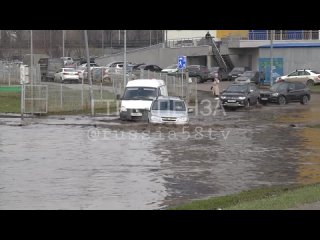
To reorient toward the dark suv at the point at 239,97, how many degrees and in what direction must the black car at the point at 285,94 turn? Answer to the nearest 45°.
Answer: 0° — it already faces it

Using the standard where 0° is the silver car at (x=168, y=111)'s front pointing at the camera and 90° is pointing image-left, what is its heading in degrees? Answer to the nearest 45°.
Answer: approximately 0°

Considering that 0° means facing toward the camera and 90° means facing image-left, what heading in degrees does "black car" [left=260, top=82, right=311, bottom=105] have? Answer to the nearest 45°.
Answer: approximately 45°

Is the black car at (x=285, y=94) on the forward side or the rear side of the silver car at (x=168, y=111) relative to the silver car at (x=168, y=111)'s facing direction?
on the rear side
